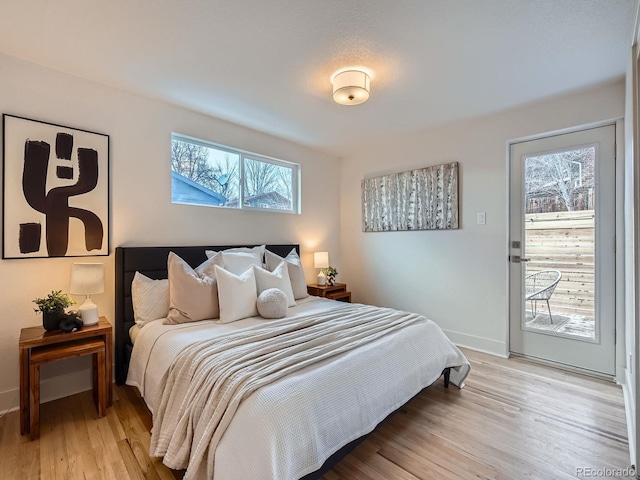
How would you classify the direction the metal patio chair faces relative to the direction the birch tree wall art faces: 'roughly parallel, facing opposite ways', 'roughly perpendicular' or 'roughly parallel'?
roughly parallel

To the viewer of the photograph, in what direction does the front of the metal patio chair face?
facing the viewer and to the left of the viewer

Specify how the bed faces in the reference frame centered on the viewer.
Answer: facing the viewer and to the right of the viewer

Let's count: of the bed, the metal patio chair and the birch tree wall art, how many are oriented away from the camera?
0

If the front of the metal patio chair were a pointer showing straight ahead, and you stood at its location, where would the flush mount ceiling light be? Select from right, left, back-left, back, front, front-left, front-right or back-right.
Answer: front

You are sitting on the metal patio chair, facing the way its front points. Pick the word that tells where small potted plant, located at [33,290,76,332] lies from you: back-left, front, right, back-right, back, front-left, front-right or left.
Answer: front

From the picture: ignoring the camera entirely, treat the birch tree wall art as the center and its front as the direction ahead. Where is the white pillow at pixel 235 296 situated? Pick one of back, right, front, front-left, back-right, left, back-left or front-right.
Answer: front

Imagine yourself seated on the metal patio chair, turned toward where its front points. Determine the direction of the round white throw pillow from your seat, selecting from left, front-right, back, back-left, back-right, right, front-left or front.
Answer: front

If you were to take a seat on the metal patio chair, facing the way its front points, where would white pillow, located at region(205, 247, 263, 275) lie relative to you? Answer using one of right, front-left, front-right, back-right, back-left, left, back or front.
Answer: front

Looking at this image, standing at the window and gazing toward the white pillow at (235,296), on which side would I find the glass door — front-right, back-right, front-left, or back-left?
front-left

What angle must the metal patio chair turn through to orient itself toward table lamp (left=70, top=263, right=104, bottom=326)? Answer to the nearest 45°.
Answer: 0° — it already faces it

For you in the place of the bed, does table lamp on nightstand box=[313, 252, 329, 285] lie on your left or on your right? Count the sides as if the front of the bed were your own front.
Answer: on your left

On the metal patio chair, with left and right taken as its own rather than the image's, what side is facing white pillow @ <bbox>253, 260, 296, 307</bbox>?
front

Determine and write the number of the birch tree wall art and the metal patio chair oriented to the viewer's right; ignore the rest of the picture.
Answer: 0
